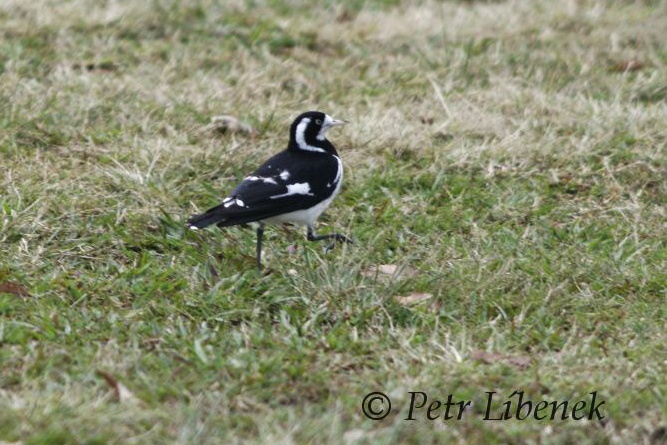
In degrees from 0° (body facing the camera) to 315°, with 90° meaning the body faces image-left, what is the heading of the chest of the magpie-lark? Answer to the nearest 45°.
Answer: approximately 270°

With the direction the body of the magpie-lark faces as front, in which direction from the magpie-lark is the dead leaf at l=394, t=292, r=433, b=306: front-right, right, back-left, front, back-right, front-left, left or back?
front-right

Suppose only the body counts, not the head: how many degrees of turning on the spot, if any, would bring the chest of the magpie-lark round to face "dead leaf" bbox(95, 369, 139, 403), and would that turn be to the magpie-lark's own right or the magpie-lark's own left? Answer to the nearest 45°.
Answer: approximately 135° to the magpie-lark's own right

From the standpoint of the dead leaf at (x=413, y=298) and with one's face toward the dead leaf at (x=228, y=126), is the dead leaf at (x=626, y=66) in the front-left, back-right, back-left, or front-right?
front-right

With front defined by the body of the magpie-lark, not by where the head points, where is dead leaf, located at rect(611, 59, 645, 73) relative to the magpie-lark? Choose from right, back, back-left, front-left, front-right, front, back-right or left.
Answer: front-left

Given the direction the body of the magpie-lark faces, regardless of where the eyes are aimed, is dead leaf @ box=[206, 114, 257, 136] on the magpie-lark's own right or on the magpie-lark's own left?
on the magpie-lark's own left

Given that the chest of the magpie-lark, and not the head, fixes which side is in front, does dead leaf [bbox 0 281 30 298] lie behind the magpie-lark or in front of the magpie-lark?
behind
